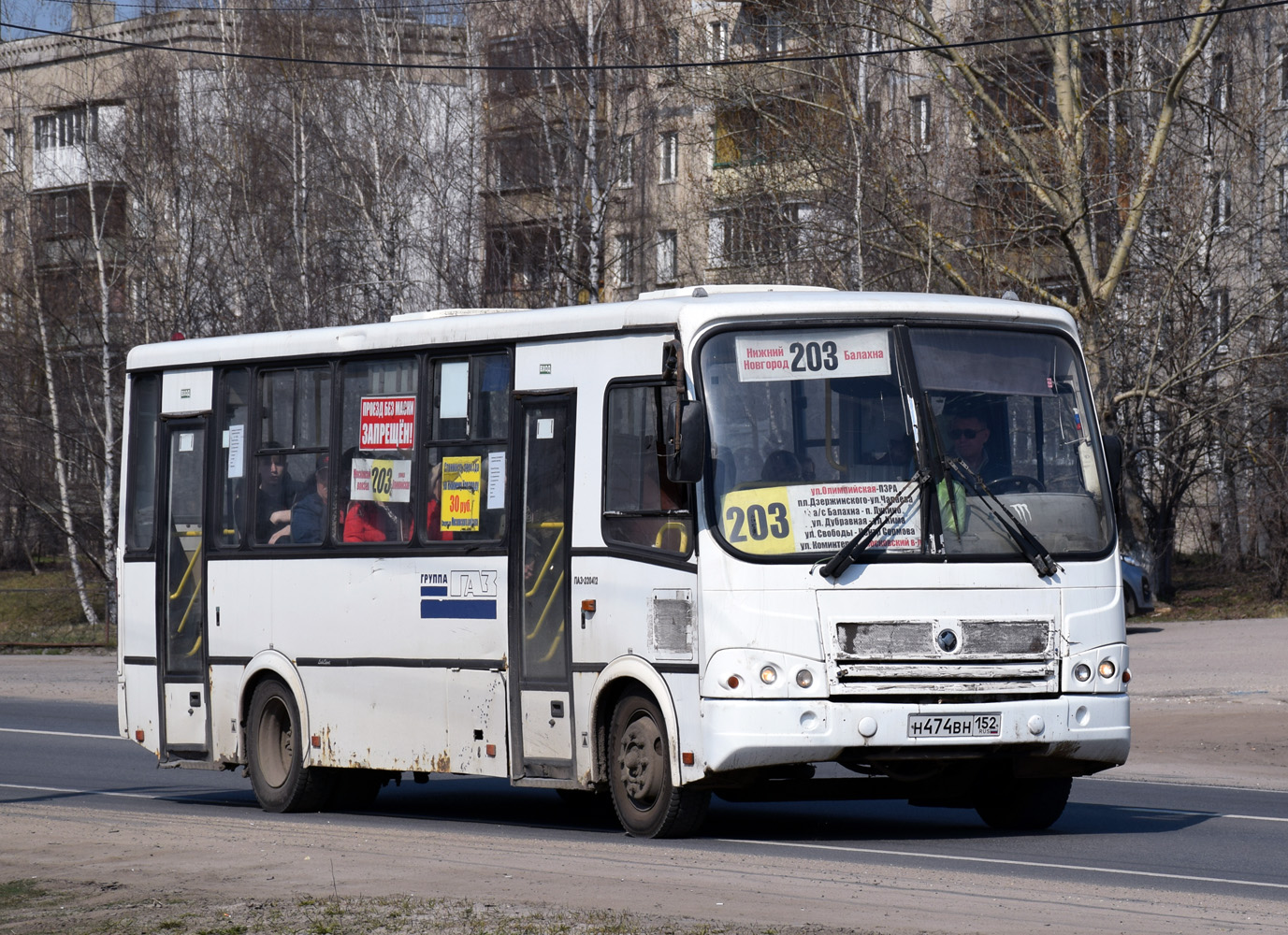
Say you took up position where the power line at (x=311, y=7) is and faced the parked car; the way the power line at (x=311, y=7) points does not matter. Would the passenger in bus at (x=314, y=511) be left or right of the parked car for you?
right

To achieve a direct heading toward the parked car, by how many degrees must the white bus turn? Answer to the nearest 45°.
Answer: approximately 135° to its left

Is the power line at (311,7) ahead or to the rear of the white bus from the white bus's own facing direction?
to the rear

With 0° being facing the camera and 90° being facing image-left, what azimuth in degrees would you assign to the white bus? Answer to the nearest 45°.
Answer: approximately 315°

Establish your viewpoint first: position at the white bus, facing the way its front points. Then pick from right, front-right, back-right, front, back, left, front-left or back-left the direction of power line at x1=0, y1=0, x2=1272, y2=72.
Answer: back-left
